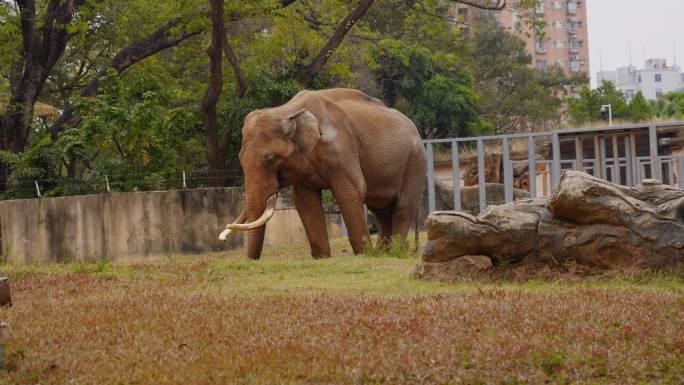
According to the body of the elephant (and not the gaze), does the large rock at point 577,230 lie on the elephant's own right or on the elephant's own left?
on the elephant's own left

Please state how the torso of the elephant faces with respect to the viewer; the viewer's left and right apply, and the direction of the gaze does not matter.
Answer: facing the viewer and to the left of the viewer

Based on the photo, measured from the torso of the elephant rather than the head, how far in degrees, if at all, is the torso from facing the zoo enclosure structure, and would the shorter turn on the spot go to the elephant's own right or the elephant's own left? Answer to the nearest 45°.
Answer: approximately 180°

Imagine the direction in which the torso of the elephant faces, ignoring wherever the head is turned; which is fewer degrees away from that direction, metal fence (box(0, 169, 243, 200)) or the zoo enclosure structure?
the metal fence

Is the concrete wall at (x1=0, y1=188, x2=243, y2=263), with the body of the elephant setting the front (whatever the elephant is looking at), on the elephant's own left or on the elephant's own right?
on the elephant's own right

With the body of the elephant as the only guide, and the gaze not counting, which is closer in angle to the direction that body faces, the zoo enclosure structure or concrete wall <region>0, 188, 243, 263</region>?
the concrete wall
